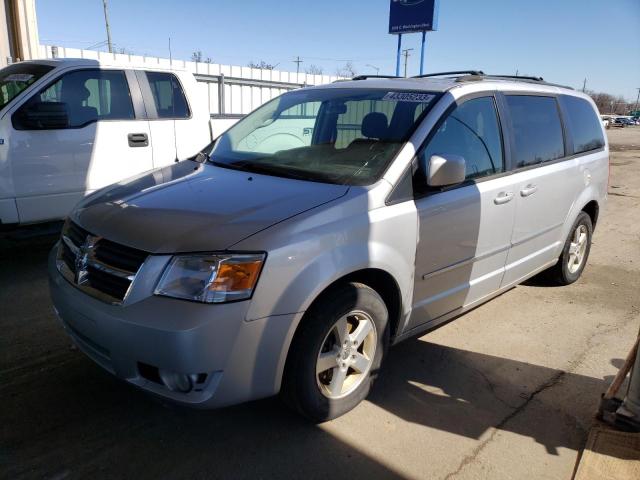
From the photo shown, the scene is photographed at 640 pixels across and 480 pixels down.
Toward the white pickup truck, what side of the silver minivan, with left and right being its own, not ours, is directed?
right

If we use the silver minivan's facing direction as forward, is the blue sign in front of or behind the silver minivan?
behind

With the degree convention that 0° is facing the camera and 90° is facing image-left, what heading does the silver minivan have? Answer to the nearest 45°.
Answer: approximately 45°

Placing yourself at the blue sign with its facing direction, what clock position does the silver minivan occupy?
The silver minivan is roughly at 12 o'clock from the blue sign.

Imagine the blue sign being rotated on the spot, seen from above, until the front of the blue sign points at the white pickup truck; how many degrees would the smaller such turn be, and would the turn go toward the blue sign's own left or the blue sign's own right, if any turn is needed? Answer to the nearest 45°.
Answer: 0° — it already faces it

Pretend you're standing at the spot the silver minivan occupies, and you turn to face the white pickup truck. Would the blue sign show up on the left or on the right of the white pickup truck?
right
